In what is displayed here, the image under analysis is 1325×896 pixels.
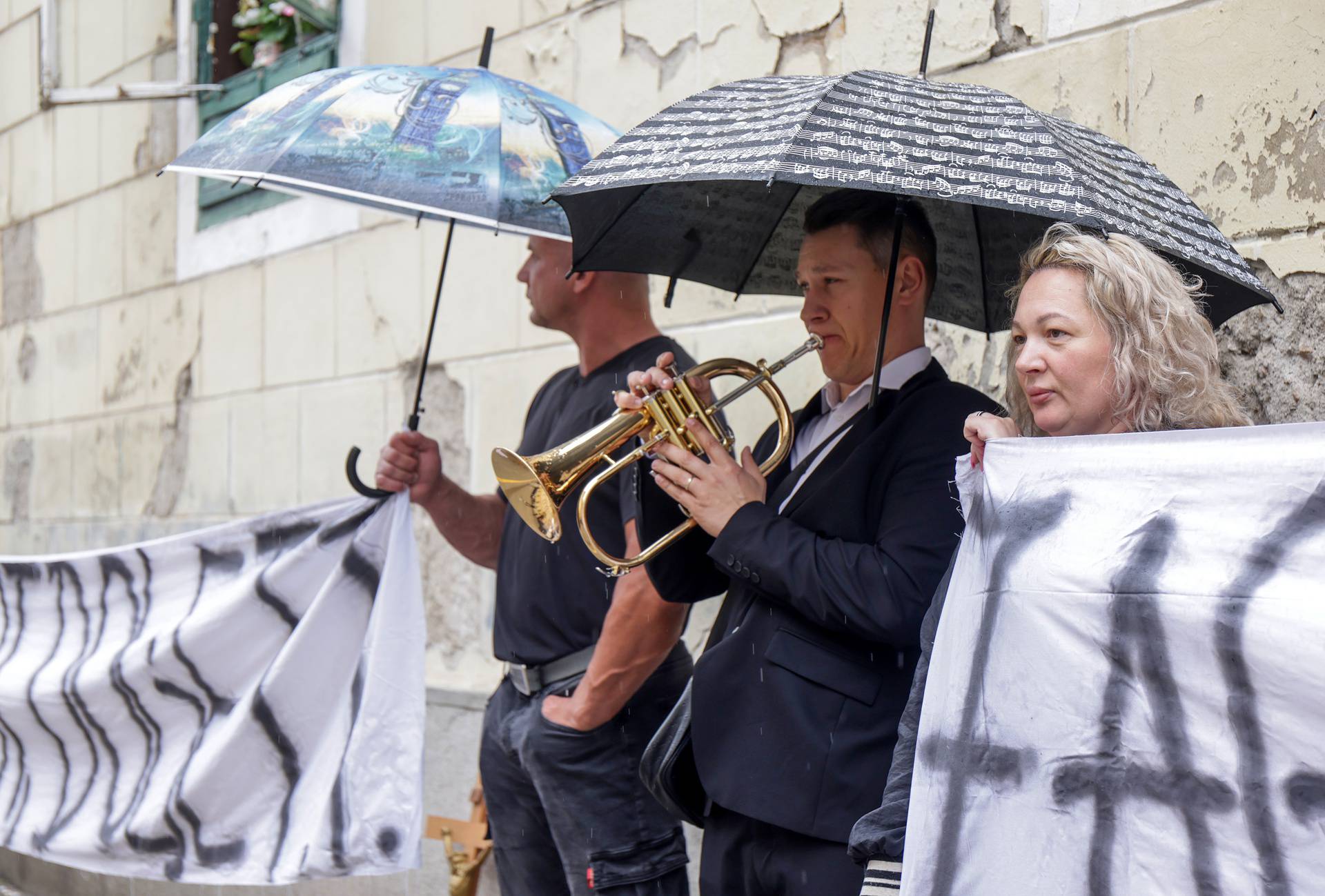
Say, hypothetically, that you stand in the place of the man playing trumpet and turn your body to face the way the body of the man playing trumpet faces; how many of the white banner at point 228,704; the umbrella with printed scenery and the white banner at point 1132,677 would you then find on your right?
2

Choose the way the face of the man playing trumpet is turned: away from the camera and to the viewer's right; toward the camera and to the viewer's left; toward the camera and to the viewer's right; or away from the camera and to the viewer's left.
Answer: toward the camera and to the viewer's left

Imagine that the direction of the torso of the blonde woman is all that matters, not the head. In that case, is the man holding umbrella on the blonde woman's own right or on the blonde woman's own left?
on the blonde woman's own right

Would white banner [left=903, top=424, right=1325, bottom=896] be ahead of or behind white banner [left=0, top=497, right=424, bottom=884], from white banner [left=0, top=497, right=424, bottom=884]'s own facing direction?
ahead

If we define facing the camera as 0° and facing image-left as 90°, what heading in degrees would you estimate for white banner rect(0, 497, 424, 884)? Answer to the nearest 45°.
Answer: approximately 0°

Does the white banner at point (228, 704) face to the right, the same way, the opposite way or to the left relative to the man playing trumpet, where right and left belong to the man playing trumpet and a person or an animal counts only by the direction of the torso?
to the left

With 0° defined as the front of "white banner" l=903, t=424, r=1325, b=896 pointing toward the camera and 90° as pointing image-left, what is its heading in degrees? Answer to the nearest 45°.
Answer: approximately 0°

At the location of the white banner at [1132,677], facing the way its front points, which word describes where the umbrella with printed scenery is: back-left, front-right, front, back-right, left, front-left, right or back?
back-right

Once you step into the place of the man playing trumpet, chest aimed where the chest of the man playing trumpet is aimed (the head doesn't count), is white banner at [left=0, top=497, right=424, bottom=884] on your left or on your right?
on your right

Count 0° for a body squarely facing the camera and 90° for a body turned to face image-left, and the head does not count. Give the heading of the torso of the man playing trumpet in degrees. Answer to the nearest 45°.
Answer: approximately 45°

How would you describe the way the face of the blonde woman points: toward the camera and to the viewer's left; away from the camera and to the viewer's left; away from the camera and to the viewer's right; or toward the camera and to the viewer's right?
toward the camera and to the viewer's left

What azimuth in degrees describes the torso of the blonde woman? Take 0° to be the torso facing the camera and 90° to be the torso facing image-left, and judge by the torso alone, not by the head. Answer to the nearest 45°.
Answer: approximately 45°
